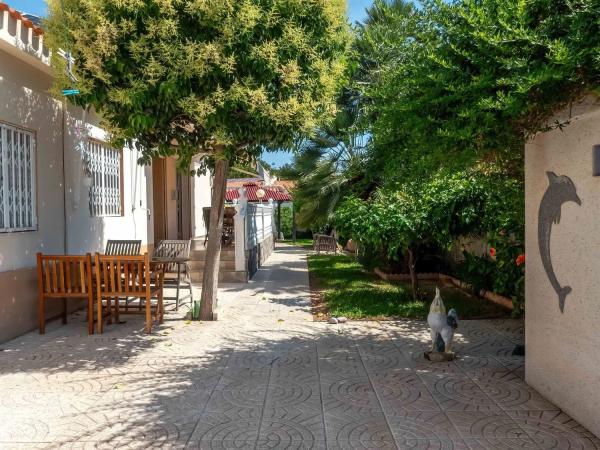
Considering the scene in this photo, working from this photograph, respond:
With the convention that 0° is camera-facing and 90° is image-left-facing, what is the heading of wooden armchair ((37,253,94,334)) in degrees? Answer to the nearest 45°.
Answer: approximately 180°

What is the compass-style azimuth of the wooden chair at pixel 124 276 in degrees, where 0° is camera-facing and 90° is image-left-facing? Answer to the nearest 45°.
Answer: approximately 180°

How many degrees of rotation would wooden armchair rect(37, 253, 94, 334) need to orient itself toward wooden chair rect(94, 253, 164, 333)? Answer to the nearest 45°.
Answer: approximately 135° to its right

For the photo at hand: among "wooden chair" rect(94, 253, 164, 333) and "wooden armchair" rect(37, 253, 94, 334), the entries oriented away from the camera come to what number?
2

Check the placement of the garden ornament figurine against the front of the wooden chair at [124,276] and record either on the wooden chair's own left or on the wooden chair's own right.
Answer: on the wooden chair's own right

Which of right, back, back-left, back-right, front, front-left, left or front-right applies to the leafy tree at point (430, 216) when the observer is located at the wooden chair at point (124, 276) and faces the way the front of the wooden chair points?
right

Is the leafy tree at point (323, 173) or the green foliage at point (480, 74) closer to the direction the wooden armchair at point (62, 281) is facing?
the leafy tree

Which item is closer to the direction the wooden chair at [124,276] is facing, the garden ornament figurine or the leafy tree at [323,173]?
the leafy tree
